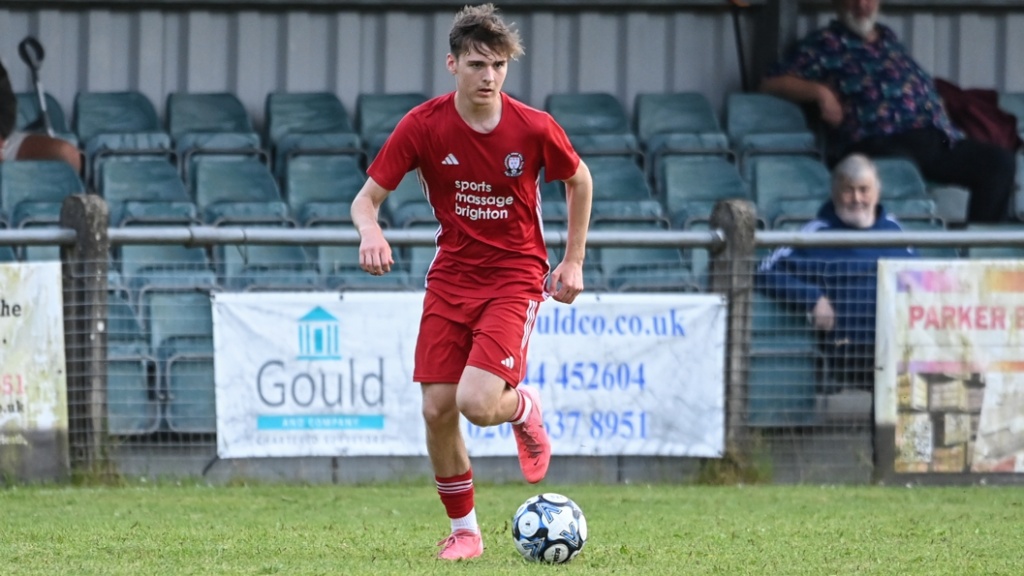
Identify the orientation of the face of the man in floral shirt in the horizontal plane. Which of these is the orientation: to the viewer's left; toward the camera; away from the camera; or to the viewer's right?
toward the camera

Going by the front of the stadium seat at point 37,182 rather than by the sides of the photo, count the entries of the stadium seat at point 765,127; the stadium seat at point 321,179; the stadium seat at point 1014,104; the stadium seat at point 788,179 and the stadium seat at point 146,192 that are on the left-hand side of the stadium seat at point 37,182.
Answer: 5

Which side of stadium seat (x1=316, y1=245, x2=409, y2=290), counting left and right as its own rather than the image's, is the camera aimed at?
front

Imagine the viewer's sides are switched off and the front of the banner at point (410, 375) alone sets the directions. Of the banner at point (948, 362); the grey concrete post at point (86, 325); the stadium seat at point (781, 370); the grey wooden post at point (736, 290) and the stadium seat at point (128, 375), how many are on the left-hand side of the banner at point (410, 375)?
3

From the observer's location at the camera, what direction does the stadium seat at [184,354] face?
facing the viewer

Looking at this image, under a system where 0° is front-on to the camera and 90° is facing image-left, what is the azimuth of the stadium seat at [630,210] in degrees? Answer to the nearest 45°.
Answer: approximately 0°

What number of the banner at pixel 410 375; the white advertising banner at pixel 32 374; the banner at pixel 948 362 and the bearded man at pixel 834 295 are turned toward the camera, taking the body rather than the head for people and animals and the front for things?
4

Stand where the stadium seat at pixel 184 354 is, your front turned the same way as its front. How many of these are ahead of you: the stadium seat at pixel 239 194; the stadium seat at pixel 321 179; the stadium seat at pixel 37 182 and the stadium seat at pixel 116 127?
0

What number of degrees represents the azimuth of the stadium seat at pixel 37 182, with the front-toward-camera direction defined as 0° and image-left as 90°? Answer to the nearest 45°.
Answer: approximately 0°

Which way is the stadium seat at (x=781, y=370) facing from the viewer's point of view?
toward the camera

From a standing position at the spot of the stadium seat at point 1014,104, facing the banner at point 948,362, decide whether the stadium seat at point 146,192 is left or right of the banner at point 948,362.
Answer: right

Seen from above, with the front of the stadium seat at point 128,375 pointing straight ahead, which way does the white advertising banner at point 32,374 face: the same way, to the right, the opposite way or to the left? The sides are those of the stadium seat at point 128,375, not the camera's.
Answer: the same way

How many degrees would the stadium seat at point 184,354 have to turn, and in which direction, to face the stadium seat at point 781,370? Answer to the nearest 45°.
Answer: approximately 90° to its left

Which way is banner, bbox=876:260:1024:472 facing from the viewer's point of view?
toward the camera

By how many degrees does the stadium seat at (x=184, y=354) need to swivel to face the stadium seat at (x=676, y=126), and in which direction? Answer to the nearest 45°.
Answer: approximately 135° to its left

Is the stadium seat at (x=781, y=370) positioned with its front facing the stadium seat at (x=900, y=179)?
no

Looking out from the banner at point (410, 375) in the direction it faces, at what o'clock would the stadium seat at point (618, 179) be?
The stadium seat is roughly at 7 o'clock from the banner.

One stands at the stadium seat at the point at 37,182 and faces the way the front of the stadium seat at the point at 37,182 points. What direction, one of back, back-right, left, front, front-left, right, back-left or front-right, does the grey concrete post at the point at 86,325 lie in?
front
